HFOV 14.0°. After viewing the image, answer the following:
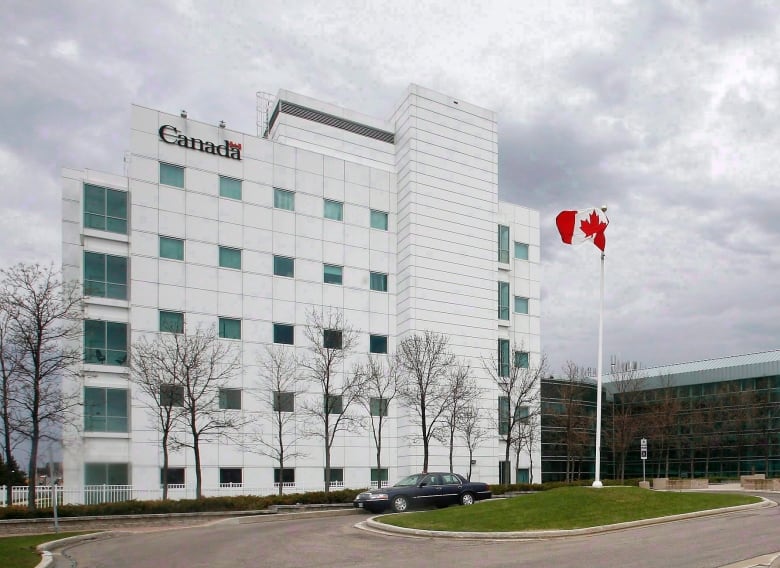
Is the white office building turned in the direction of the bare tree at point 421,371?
no

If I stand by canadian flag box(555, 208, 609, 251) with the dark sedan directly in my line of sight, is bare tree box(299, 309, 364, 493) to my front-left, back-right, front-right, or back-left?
front-right

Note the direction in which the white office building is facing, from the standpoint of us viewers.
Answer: facing the viewer and to the right of the viewer

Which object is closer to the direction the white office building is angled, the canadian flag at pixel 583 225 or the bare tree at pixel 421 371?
the canadian flag

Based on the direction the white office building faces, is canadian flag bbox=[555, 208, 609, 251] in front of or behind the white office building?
in front
